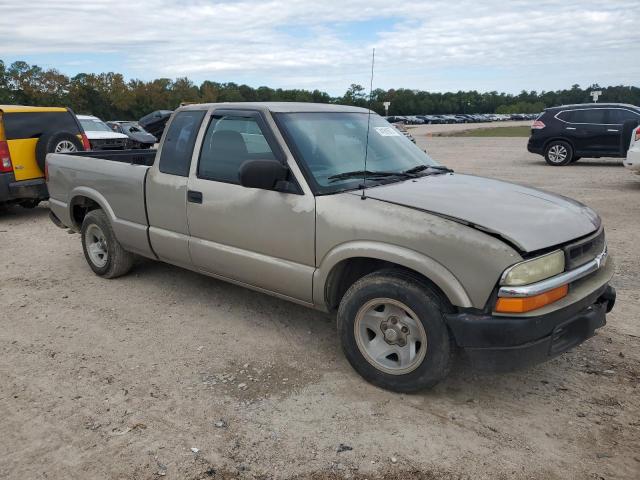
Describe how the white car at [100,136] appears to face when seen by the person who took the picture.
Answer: facing the viewer and to the right of the viewer

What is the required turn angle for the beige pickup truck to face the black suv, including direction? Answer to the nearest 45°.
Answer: approximately 90° to its left

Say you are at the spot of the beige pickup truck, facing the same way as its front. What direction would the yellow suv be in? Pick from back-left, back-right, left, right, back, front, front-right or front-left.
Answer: back

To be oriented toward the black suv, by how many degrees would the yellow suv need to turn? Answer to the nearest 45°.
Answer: approximately 135° to its right

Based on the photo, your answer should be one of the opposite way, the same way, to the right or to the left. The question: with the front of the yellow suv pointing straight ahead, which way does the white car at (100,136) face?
the opposite way

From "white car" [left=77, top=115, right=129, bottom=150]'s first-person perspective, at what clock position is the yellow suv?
The yellow suv is roughly at 2 o'clock from the white car.

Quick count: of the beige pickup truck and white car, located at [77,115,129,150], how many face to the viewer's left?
0

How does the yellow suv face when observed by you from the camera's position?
facing away from the viewer and to the left of the viewer

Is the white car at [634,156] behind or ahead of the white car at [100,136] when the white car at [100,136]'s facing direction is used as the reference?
ahead
